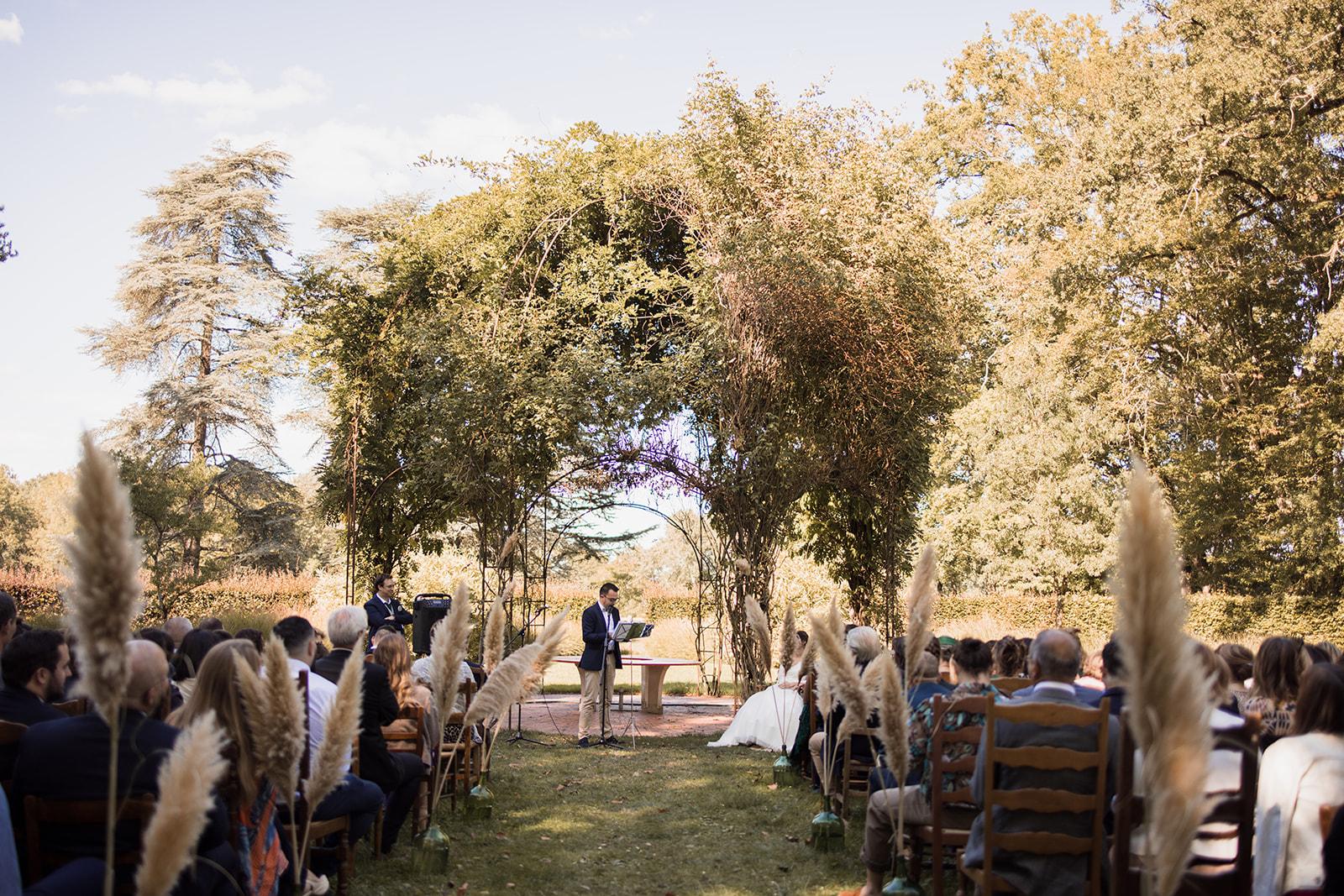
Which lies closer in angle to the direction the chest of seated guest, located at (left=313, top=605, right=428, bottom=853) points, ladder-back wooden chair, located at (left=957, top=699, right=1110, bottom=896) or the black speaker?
the black speaker

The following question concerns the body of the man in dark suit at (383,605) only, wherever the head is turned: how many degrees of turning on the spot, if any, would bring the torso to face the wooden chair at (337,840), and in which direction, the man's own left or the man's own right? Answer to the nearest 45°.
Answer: approximately 45° to the man's own right

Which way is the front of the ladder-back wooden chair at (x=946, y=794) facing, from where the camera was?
facing away from the viewer and to the left of the viewer

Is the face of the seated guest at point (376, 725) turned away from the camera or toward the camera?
away from the camera

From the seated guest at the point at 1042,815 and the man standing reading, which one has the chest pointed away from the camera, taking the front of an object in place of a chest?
the seated guest

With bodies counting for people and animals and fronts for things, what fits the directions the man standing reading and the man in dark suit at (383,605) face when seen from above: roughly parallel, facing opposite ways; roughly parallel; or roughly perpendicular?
roughly parallel

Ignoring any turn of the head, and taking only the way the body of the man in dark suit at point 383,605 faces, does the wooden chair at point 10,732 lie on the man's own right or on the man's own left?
on the man's own right

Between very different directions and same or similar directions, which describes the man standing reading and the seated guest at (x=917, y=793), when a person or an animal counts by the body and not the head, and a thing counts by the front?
very different directions

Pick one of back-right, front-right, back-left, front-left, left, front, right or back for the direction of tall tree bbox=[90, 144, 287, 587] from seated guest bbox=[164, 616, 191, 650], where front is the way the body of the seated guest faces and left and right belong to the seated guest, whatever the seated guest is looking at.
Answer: front

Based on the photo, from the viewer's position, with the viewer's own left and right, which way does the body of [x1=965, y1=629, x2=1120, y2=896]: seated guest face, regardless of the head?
facing away from the viewer

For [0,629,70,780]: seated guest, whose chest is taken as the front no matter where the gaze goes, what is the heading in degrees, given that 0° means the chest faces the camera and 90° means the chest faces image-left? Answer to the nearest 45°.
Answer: approximately 225°

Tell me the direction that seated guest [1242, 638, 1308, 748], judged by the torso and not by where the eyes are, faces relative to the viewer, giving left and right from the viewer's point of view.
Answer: facing away from the viewer

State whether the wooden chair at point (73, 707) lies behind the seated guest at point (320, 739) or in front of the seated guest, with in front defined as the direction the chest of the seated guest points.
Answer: behind

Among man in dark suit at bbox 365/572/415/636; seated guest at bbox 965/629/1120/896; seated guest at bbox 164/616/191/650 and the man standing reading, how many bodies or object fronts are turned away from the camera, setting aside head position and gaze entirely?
2

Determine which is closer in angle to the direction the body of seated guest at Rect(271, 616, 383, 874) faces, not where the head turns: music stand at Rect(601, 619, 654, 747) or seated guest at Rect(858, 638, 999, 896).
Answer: the music stand

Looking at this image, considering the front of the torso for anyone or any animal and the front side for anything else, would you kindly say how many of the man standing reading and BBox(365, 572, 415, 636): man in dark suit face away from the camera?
0

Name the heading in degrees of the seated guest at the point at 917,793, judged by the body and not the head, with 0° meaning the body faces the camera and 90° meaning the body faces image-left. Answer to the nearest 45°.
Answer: approximately 135°

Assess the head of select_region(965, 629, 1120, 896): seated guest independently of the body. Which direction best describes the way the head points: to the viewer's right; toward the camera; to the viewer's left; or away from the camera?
away from the camera

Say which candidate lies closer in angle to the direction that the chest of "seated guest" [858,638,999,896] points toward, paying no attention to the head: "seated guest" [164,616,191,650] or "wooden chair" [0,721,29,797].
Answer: the seated guest
